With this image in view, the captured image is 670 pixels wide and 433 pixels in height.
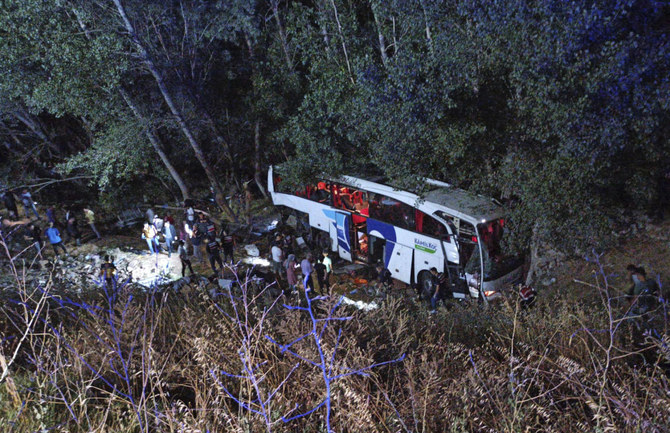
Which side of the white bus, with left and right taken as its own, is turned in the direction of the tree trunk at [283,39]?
back

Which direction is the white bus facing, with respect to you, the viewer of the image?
facing the viewer and to the right of the viewer

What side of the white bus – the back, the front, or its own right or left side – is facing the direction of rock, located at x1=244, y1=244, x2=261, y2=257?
back

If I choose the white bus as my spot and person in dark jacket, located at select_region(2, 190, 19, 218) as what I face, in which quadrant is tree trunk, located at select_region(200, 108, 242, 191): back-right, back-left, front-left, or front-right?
front-right

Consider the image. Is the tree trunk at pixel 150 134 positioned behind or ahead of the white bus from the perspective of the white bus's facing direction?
behind

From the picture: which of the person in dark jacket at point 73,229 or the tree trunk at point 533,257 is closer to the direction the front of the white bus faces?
the tree trunk

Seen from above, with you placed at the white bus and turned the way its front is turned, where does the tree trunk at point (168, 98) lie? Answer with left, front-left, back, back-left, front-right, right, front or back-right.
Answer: back

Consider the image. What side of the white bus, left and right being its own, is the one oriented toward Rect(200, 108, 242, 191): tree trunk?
back
